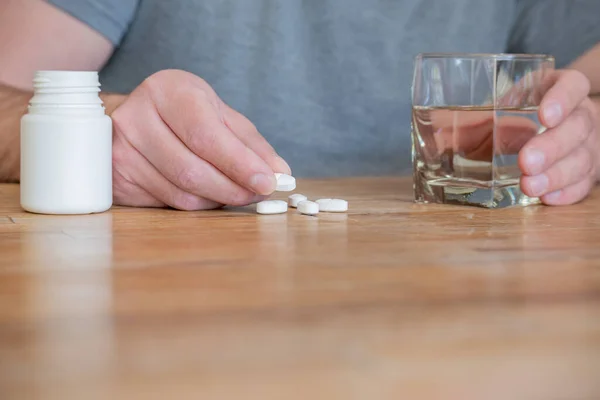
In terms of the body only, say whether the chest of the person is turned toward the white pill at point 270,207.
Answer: yes

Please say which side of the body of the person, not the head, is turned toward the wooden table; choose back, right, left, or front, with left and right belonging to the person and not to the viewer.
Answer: front

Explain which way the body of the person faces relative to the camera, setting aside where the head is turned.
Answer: toward the camera
